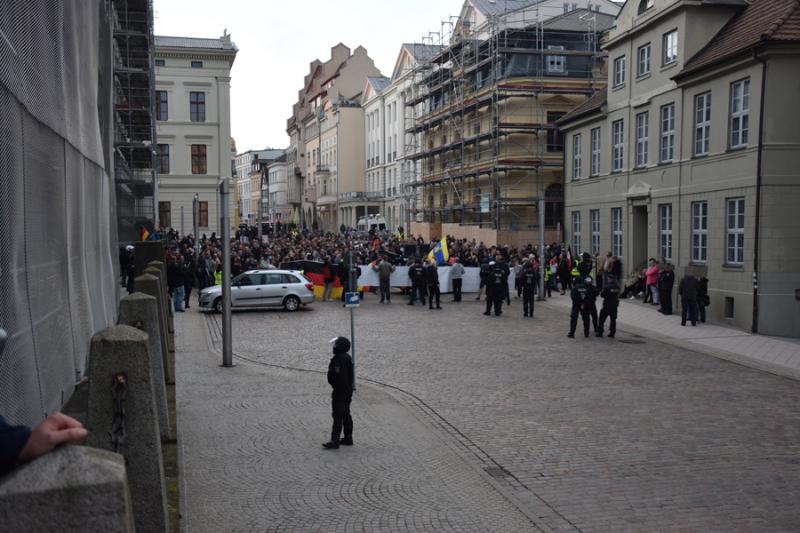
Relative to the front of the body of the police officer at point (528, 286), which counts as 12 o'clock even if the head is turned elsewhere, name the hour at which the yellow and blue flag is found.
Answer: The yellow and blue flag is roughly at 11 o'clock from the police officer.

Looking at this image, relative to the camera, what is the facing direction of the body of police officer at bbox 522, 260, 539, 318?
away from the camera

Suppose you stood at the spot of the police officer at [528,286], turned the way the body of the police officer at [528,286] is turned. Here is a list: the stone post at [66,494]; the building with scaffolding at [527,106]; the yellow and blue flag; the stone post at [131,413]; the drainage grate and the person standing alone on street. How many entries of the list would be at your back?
4

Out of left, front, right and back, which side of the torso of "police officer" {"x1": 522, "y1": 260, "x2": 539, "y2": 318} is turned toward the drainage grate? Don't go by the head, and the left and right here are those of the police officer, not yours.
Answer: back

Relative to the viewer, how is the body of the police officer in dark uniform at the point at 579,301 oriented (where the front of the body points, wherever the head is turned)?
away from the camera

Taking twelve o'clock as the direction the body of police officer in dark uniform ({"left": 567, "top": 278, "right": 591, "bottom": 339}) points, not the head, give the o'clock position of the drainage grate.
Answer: The drainage grate is roughly at 6 o'clock from the police officer in dark uniform.

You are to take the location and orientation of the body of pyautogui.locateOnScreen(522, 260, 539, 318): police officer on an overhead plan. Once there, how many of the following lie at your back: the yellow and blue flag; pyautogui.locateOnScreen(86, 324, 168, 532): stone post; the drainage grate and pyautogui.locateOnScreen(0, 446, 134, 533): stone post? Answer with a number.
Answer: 3

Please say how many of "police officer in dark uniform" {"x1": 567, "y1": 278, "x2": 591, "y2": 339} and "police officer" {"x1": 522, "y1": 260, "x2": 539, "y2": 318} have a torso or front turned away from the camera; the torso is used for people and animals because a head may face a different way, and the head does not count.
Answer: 2

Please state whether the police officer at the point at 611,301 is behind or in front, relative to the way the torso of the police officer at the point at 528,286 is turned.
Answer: behind

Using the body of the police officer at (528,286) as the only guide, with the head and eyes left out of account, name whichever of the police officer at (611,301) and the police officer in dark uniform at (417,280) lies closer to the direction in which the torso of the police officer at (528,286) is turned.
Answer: the police officer in dark uniform
